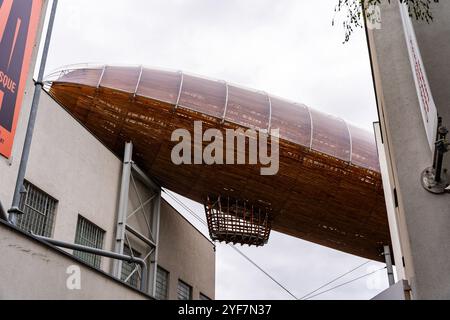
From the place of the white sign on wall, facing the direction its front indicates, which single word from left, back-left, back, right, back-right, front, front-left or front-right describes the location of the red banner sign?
front

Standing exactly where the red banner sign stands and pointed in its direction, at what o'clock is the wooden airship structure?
The wooden airship structure is roughly at 9 o'clock from the red banner sign.

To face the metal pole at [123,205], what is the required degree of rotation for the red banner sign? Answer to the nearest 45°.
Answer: approximately 90° to its left

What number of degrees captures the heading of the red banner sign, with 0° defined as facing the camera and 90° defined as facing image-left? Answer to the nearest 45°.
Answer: approximately 315°

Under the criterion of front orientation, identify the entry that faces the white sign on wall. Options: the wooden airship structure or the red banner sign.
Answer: the red banner sign

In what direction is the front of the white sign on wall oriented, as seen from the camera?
facing to the left of the viewer

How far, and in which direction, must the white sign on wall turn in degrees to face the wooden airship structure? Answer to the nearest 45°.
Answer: approximately 45° to its right

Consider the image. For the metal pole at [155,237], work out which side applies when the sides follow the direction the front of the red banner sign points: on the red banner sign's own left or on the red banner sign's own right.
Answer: on the red banner sign's own left

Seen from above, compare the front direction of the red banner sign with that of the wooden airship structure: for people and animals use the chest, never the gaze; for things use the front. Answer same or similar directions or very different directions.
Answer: very different directions
